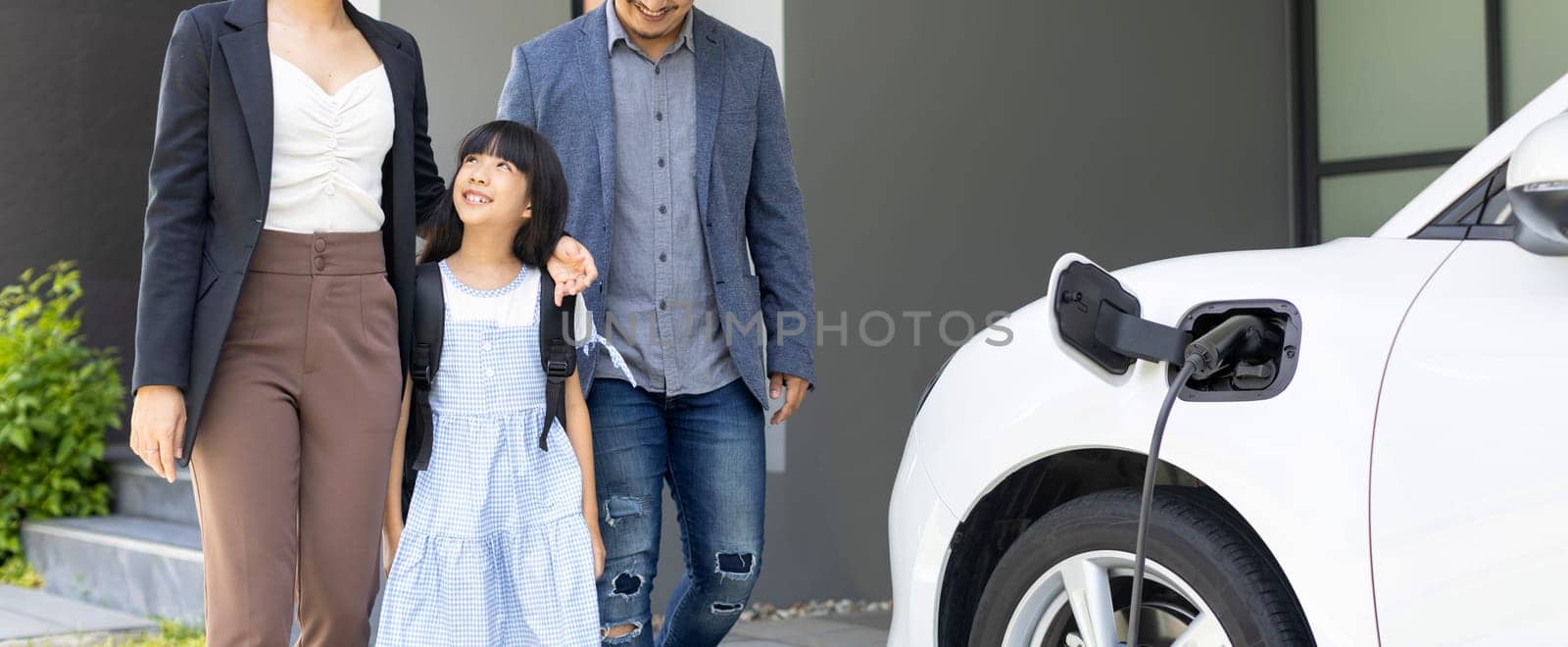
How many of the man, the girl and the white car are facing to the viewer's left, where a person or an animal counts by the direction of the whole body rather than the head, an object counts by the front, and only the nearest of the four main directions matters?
1

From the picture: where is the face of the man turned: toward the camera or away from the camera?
toward the camera

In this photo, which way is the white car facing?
to the viewer's left

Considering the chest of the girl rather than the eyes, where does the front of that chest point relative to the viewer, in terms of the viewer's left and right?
facing the viewer

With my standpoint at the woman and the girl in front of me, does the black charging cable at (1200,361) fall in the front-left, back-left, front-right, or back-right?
front-right

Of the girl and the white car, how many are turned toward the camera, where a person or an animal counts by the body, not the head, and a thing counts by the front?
1

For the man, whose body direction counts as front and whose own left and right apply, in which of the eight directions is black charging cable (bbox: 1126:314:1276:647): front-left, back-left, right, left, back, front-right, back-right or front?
front-left

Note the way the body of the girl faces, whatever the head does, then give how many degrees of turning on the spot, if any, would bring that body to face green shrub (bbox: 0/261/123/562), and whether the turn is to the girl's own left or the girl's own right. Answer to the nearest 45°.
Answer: approximately 135° to the girl's own right

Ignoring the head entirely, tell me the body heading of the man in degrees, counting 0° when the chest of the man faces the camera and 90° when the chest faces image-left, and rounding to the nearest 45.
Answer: approximately 0°

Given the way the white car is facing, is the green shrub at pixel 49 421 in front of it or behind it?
in front
